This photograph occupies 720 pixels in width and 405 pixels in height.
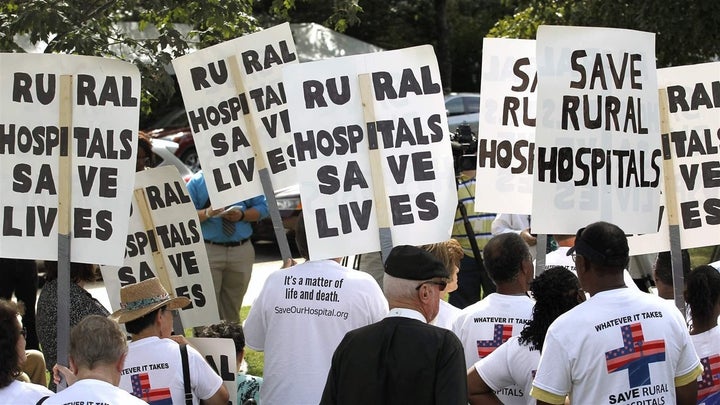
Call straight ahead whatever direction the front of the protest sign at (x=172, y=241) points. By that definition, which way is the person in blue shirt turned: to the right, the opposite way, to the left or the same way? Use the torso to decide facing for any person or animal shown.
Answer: the same way

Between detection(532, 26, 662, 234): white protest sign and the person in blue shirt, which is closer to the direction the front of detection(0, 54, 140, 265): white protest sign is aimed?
the white protest sign

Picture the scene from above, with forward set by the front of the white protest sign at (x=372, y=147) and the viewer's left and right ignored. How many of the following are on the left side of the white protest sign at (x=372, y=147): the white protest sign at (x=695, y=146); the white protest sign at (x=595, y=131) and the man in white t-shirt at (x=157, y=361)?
2

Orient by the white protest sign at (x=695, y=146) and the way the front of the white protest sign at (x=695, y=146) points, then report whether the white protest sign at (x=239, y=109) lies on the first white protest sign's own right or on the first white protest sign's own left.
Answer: on the first white protest sign's own right

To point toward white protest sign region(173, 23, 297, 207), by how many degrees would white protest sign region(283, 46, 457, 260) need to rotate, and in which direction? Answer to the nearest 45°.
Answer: approximately 135° to its right

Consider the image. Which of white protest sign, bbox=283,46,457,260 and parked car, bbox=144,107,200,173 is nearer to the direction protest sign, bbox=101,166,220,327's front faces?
the white protest sign

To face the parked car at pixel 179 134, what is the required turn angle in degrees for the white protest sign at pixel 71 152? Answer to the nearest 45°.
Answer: approximately 180°

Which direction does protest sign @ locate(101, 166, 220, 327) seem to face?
toward the camera

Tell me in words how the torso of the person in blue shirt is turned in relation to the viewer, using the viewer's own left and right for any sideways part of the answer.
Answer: facing the viewer

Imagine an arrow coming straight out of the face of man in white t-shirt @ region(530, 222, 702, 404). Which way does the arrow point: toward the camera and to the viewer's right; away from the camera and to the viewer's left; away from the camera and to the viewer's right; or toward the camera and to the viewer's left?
away from the camera and to the viewer's left

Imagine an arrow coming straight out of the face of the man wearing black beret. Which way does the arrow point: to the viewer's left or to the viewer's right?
to the viewer's right

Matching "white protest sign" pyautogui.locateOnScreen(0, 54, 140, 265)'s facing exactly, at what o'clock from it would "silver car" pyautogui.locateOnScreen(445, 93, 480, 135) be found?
The silver car is roughly at 7 o'clock from the white protest sign.

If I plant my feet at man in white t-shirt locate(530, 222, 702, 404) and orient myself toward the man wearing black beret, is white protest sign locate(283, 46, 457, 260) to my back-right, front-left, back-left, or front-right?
front-right

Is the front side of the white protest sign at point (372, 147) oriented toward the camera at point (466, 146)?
no

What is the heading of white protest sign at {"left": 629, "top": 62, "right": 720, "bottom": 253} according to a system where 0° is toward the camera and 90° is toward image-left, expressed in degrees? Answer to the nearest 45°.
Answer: approximately 0°

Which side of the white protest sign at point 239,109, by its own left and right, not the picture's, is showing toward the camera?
front

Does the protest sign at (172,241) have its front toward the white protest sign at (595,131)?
no

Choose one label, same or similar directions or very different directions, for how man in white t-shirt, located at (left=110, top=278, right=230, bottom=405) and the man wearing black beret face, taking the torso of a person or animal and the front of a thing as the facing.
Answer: same or similar directions
